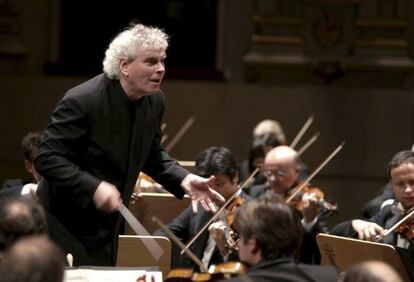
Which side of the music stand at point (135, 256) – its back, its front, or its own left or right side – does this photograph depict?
back

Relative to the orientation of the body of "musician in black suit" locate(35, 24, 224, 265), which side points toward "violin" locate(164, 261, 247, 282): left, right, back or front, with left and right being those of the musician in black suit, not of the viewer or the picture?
front

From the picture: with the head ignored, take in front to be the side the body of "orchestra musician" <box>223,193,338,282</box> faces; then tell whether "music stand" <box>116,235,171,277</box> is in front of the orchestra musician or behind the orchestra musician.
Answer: in front

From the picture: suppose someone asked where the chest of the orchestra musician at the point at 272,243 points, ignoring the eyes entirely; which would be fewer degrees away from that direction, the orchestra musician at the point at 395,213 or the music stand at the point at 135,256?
the music stand

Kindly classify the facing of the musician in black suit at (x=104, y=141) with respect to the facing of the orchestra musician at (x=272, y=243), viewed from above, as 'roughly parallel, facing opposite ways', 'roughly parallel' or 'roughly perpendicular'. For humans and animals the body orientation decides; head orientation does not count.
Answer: roughly parallel, facing opposite ways

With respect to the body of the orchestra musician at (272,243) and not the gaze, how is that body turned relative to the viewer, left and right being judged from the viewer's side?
facing away from the viewer and to the left of the viewer

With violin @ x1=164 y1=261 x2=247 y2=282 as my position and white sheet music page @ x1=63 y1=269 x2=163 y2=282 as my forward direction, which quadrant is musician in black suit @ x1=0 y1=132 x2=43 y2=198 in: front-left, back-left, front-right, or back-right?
front-right

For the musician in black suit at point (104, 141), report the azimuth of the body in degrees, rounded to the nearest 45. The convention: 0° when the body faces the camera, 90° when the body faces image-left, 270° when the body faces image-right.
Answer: approximately 315°

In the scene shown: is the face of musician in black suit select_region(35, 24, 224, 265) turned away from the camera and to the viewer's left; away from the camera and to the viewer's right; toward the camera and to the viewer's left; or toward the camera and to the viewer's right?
toward the camera and to the viewer's right

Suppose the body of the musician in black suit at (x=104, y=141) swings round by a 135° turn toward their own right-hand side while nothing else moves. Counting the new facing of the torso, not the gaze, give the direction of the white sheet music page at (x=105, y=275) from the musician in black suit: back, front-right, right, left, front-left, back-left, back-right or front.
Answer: left

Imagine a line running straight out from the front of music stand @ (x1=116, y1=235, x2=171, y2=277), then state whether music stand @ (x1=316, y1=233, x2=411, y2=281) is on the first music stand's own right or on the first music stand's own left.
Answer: on the first music stand's own right
